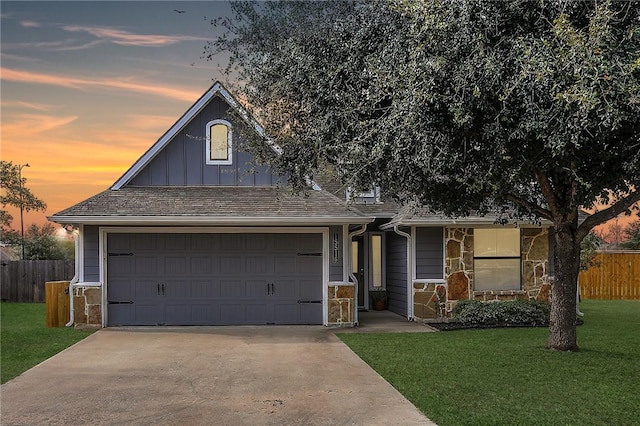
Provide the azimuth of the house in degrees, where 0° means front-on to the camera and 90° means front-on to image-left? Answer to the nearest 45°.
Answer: approximately 0°

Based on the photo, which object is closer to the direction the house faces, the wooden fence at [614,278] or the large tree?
the large tree

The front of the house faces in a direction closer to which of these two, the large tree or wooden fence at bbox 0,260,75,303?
the large tree

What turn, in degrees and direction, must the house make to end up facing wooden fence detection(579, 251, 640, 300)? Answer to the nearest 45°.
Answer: approximately 135° to its left

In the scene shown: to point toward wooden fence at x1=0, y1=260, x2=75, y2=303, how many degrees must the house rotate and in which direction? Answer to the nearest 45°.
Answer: approximately 135° to its right
